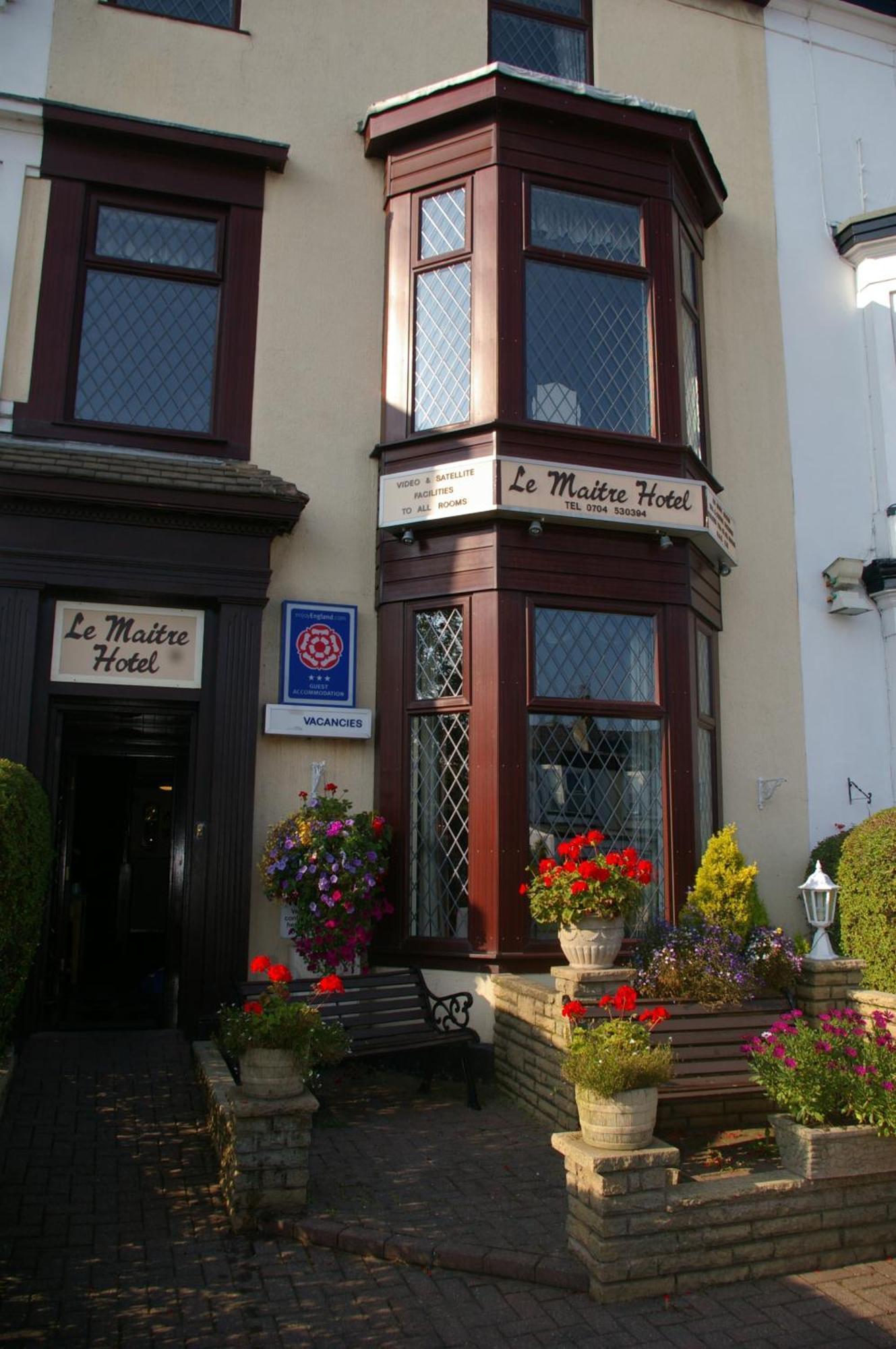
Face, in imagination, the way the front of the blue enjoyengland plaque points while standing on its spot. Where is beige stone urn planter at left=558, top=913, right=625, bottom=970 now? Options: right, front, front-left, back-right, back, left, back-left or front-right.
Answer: front-left

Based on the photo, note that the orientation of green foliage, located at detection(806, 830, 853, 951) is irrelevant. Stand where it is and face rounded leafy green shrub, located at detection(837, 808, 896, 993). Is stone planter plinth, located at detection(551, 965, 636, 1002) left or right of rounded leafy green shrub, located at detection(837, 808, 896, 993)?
right

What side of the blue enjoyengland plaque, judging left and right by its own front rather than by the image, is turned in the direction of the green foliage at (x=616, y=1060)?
front

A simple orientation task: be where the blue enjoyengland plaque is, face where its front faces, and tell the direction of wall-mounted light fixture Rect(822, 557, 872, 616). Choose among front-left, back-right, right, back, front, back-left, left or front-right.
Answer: left

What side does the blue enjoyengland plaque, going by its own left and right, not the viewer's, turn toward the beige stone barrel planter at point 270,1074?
front

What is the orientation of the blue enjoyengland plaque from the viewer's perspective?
toward the camera

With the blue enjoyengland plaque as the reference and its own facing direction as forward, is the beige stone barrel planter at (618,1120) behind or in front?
in front

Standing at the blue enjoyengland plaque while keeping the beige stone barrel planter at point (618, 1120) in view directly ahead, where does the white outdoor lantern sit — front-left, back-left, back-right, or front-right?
front-left

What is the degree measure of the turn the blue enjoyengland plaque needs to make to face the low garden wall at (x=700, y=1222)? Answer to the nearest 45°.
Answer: approximately 45° to its left

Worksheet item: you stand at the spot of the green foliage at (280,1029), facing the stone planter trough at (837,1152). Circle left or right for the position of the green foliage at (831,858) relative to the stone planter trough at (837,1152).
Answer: left

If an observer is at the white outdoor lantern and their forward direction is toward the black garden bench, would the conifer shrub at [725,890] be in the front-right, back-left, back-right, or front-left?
front-right

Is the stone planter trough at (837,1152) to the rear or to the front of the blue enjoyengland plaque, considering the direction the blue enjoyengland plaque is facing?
to the front
